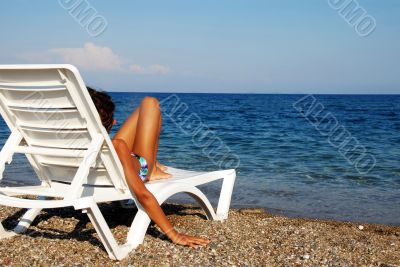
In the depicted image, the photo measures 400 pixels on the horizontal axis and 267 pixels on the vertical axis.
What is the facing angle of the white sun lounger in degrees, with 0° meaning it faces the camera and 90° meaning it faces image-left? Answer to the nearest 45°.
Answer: approximately 225°

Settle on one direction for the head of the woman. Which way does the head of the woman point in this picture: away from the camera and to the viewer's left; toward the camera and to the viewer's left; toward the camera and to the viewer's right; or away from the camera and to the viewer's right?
away from the camera and to the viewer's right
